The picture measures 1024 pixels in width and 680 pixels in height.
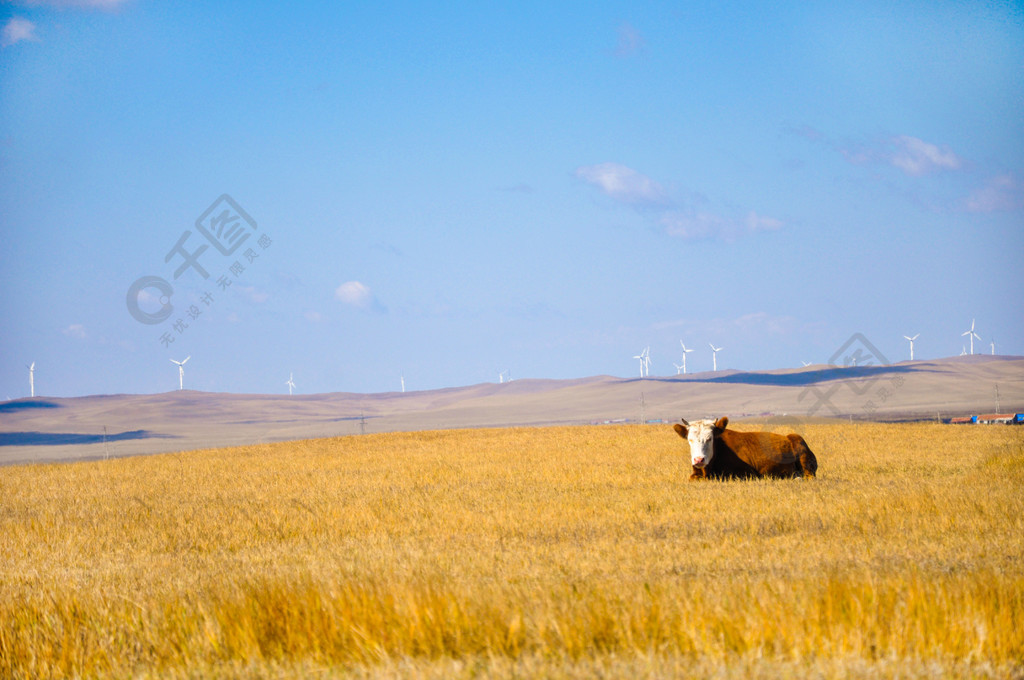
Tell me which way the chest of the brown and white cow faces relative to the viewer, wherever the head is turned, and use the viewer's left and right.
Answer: facing to the left of the viewer
